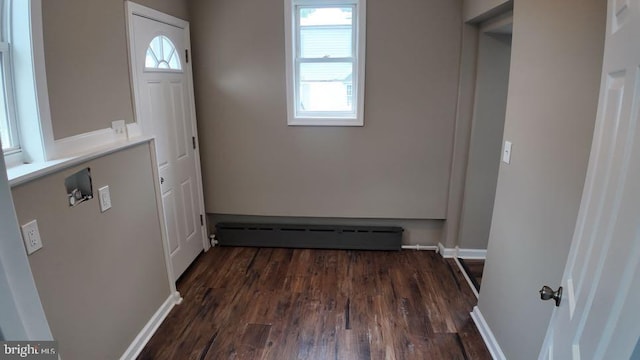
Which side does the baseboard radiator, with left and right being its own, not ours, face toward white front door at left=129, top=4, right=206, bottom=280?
right

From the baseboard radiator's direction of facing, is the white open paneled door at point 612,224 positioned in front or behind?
in front

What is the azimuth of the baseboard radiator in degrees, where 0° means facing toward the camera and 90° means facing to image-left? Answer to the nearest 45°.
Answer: approximately 0°
